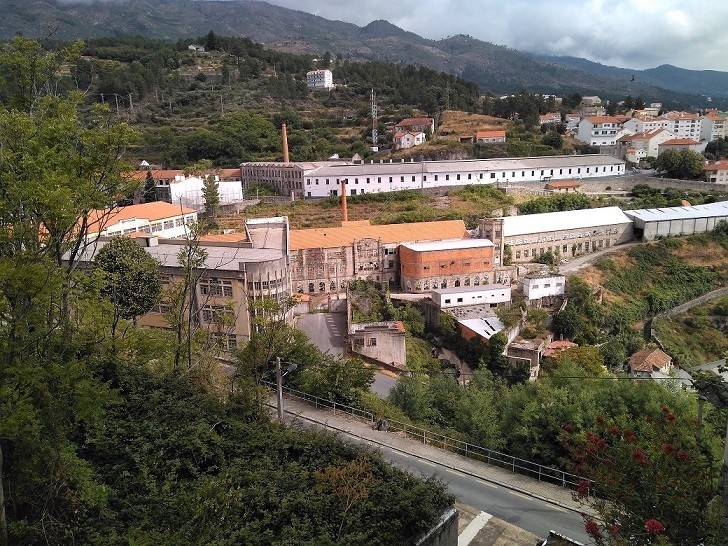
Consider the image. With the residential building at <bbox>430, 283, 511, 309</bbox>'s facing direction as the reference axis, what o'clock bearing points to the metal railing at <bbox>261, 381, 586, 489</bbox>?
The metal railing is roughly at 12 o'clock from the residential building.

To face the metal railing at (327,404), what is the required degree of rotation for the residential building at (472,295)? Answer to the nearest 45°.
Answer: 0° — it already faces it

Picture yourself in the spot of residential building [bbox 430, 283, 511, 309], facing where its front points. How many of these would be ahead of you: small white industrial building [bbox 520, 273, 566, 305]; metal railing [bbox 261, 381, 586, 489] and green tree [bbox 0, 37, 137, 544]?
2

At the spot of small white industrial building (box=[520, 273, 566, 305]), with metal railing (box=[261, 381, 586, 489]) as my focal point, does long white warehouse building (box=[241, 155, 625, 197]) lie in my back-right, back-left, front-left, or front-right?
back-right

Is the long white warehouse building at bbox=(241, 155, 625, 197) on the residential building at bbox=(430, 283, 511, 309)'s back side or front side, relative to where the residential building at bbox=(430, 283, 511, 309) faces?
on the back side

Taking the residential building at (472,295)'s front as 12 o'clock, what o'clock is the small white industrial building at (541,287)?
the small white industrial building at (541,287) is roughly at 8 o'clock from the residential building at (472,295).

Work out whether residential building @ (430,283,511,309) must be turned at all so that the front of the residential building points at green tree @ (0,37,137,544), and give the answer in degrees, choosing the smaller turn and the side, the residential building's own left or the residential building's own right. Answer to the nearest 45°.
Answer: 0° — it already faces it

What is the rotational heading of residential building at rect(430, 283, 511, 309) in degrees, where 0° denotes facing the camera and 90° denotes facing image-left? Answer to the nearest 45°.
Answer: approximately 0°

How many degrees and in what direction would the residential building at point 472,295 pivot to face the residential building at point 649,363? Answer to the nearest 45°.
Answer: approximately 90° to its left
